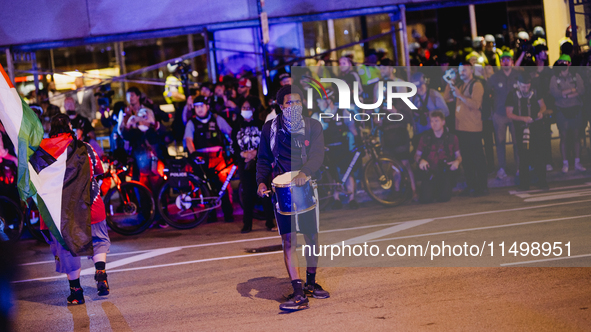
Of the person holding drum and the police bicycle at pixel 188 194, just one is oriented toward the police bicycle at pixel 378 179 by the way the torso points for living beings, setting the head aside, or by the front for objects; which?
the police bicycle at pixel 188 194

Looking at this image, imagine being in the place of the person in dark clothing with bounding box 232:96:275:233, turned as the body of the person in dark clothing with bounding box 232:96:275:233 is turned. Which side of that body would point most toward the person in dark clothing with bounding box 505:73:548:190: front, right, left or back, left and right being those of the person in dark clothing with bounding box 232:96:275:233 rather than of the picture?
left

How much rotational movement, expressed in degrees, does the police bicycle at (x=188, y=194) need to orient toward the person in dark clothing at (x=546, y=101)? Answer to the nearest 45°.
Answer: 0° — it already faces them

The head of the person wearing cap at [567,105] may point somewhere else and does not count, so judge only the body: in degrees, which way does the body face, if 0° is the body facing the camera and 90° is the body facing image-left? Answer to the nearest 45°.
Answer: approximately 0°

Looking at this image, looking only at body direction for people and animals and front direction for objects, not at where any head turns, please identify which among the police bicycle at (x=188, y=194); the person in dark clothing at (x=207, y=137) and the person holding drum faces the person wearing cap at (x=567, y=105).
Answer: the police bicycle

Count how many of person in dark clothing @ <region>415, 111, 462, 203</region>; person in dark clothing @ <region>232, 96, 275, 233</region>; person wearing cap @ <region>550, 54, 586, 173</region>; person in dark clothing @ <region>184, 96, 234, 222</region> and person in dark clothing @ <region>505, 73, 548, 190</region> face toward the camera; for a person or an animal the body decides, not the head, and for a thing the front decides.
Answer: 5

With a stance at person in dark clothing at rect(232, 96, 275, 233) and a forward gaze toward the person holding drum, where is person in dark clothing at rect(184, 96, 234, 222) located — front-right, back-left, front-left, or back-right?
back-right

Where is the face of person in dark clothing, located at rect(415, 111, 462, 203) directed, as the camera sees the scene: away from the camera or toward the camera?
toward the camera

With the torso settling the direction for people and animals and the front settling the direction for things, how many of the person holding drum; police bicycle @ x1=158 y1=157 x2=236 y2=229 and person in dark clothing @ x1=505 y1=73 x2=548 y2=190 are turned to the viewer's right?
1

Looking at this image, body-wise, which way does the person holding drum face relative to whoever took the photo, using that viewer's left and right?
facing the viewer

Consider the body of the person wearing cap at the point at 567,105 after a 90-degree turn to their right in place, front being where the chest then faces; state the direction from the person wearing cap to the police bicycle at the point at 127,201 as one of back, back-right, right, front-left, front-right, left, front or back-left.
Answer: front-left

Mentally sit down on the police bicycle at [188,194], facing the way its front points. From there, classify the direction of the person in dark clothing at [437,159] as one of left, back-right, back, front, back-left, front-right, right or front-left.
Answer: front

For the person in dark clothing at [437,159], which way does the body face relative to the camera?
toward the camera

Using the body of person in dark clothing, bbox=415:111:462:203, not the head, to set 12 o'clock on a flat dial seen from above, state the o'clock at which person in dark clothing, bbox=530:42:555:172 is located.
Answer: person in dark clothing, bbox=530:42:555:172 is roughly at 8 o'clock from person in dark clothing, bbox=415:111:462:203.

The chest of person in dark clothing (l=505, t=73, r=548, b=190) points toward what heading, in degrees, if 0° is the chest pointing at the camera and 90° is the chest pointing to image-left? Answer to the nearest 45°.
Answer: approximately 0°

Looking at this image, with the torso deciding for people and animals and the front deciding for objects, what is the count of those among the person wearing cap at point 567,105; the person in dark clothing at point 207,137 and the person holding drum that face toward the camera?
3

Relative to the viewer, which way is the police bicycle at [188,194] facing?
to the viewer's right

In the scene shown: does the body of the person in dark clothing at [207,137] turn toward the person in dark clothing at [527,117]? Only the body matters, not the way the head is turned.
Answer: no

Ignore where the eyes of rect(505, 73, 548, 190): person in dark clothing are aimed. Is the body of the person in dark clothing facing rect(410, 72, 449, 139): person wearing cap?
no
